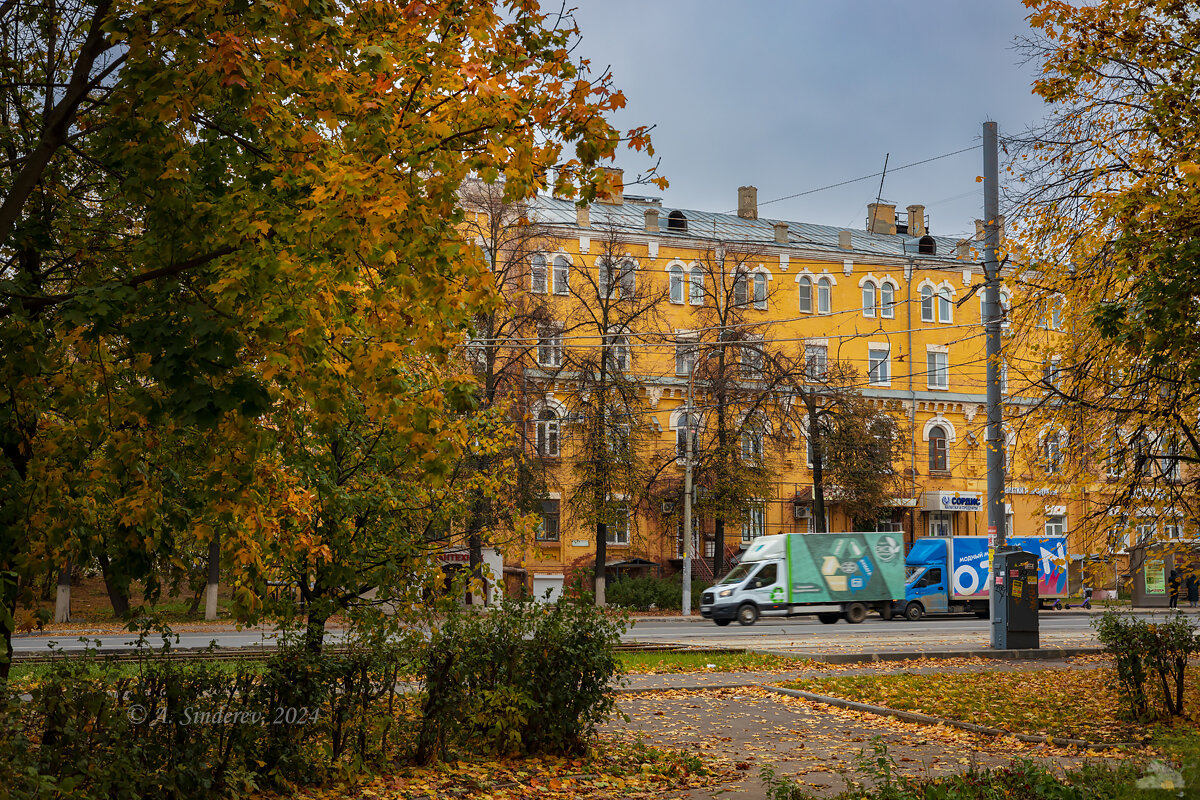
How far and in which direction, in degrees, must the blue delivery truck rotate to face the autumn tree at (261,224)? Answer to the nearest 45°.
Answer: approximately 90° to its left

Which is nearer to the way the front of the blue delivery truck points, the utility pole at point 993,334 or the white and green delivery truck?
the white and green delivery truck

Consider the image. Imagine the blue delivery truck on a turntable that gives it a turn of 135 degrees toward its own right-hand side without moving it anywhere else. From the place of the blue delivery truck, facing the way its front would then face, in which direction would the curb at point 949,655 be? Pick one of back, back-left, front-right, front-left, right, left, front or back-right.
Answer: back-right

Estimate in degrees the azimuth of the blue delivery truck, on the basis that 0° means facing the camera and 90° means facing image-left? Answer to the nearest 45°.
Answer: approximately 90°

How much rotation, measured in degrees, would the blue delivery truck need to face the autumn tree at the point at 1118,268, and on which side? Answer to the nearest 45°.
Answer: approximately 90° to its left

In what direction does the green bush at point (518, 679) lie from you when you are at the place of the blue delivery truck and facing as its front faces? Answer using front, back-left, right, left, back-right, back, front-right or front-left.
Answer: left

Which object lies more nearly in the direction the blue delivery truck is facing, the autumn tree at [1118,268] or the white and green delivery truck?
the white and green delivery truck

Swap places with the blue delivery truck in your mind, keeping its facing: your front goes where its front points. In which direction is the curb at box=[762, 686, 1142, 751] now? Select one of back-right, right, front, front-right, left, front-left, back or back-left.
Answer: left

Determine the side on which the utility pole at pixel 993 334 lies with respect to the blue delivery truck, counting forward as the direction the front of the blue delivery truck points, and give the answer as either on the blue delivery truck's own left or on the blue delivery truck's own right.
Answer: on the blue delivery truck's own left

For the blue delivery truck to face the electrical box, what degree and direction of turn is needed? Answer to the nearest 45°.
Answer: approximately 90° to its left
